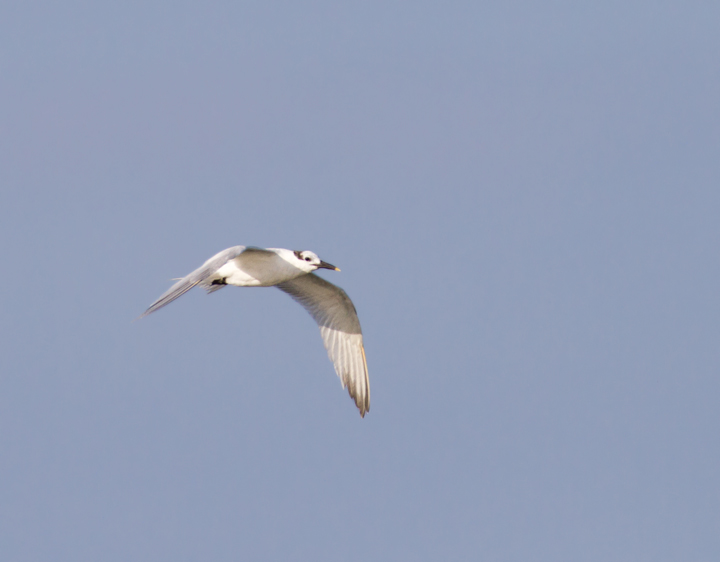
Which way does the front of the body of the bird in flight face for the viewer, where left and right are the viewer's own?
facing the viewer and to the right of the viewer
